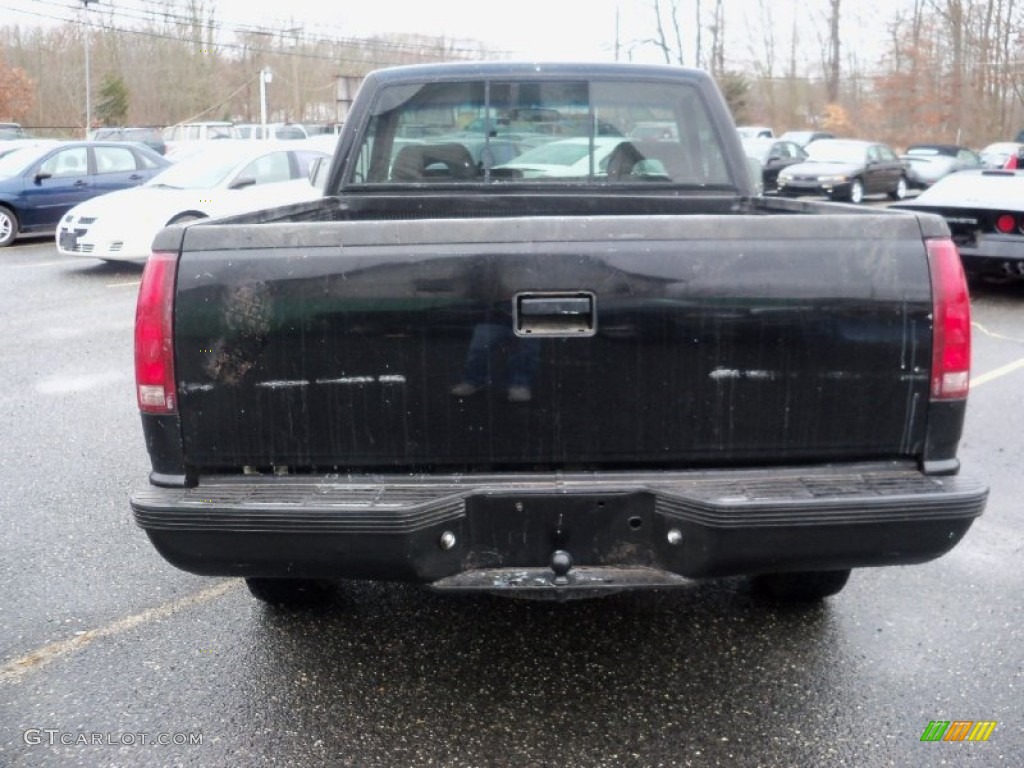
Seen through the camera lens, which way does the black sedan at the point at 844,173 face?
facing the viewer and to the left of the viewer

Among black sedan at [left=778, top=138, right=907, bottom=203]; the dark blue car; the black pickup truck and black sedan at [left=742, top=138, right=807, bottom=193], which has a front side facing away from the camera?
the black pickup truck

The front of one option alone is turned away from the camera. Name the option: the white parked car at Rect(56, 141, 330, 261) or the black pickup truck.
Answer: the black pickup truck

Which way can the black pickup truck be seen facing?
away from the camera

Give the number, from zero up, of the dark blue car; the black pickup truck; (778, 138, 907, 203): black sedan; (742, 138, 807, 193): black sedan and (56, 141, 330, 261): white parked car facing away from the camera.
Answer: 1

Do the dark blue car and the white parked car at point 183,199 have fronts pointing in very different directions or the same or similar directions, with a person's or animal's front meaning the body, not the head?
same or similar directions

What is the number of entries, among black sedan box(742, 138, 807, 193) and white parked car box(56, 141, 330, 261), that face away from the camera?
0

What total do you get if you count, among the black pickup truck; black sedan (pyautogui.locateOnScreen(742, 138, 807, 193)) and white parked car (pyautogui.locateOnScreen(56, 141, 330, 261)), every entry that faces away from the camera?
1

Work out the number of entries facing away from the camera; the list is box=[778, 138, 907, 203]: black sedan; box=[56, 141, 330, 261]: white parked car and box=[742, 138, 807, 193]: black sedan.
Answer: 0

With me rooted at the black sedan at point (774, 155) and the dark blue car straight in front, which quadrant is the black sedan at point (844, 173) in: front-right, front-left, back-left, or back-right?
front-left

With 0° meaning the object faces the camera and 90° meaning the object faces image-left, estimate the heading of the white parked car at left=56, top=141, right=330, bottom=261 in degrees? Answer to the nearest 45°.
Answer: approximately 45°

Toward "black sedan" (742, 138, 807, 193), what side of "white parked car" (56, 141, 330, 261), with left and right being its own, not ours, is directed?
back
